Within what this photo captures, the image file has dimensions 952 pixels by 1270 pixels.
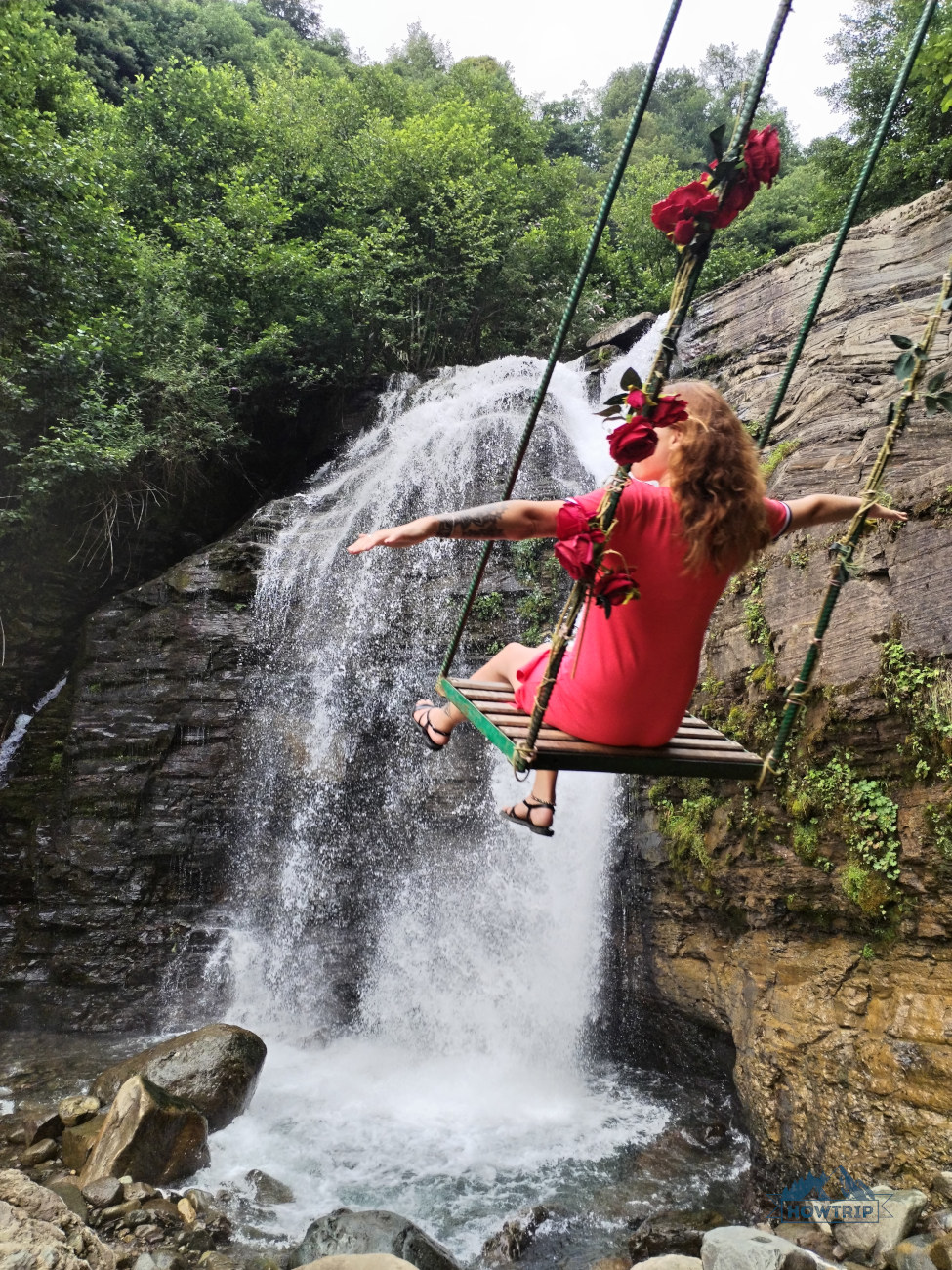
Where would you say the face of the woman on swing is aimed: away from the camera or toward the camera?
away from the camera

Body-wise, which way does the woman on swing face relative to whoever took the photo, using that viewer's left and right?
facing away from the viewer and to the left of the viewer

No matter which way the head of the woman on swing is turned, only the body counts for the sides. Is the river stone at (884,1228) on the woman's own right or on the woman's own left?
on the woman's own right

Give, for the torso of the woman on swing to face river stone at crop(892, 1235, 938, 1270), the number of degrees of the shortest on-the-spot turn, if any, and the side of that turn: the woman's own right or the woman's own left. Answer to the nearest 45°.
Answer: approximately 90° to the woman's own right

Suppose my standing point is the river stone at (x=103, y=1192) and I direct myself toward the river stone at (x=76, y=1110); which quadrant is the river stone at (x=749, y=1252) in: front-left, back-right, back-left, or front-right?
back-right
